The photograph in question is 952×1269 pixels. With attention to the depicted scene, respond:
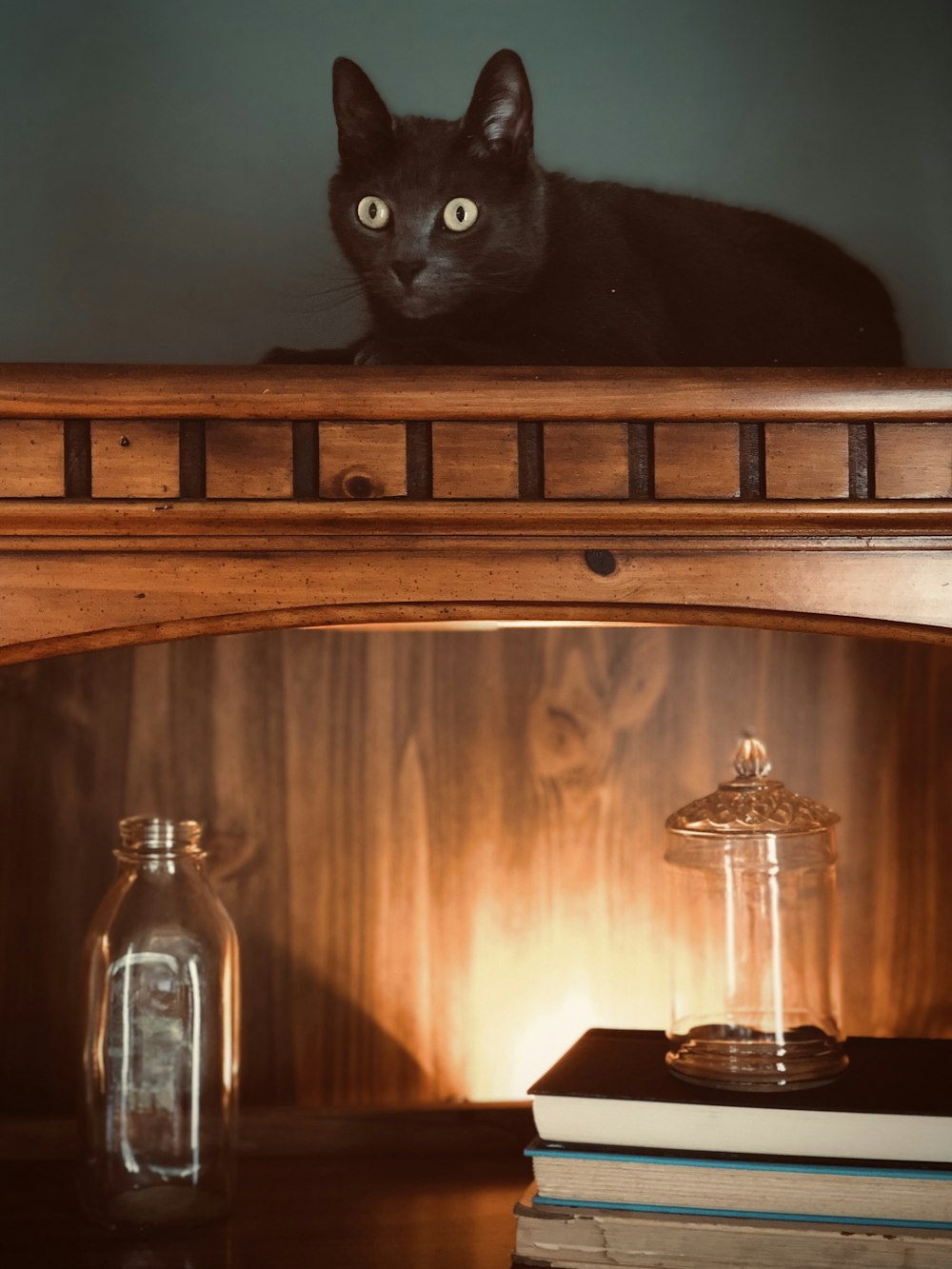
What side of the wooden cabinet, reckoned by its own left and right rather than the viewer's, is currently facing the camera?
front
